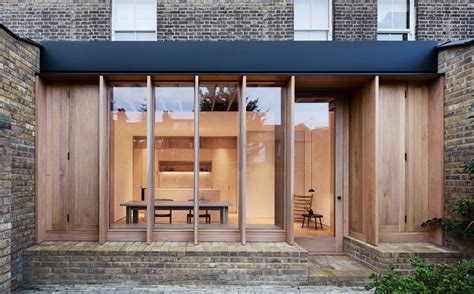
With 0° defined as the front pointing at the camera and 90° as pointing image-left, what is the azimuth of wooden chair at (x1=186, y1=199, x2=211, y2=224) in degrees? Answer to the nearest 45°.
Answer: approximately 0°

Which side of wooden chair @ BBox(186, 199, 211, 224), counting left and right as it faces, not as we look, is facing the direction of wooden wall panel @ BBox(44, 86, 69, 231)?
right

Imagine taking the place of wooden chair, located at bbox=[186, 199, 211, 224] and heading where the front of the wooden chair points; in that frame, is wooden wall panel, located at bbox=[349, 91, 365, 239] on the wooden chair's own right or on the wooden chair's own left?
on the wooden chair's own left
